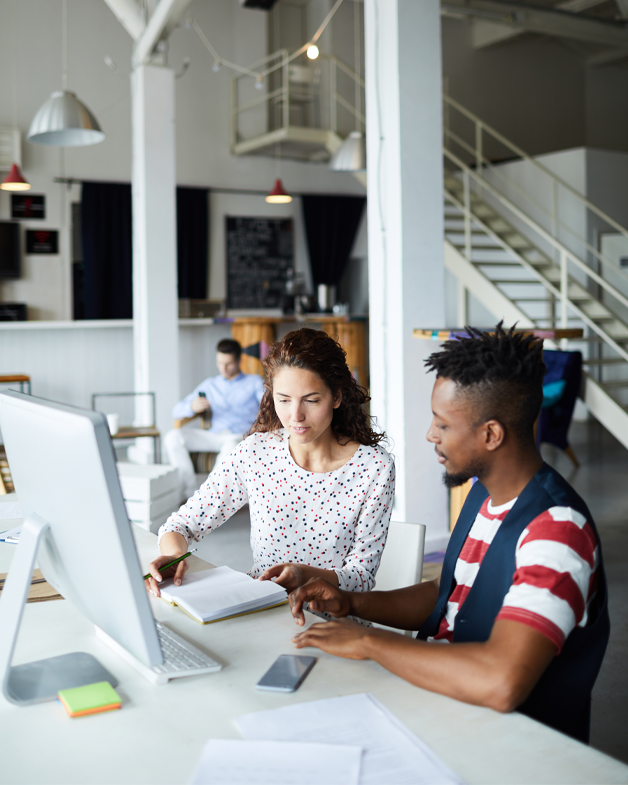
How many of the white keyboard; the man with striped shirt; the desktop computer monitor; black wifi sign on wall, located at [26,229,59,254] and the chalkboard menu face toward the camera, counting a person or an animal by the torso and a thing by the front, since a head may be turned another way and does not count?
2

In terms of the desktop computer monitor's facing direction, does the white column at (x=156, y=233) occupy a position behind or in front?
in front

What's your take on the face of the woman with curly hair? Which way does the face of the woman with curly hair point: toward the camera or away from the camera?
toward the camera

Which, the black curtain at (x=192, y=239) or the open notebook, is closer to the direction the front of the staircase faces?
the open notebook

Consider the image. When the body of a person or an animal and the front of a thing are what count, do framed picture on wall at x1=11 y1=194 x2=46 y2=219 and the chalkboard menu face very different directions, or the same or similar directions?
same or similar directions

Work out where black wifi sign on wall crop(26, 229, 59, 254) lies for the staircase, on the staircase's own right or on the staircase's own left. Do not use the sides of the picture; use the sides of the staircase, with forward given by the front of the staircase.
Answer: on the staircase's own right

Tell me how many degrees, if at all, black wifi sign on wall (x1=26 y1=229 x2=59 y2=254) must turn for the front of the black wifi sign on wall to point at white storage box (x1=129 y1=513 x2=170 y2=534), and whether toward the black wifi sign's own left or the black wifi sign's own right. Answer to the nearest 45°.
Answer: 0° — it already faces it

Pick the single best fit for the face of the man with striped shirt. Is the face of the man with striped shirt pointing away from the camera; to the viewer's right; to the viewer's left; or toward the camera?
to the viewer's left

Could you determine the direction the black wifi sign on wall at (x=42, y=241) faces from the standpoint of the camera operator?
facing the viewer

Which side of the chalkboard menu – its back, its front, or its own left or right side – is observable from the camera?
front

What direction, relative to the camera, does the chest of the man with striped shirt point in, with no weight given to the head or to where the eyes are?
to the viewer's left

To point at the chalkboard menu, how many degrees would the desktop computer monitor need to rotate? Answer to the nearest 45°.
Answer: approximately 45° to its left

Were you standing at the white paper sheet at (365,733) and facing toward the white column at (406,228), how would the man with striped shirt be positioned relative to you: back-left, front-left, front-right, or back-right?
front-right

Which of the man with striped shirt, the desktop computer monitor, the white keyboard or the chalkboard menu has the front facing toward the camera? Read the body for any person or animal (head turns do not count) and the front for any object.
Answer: the chalkboard menu
